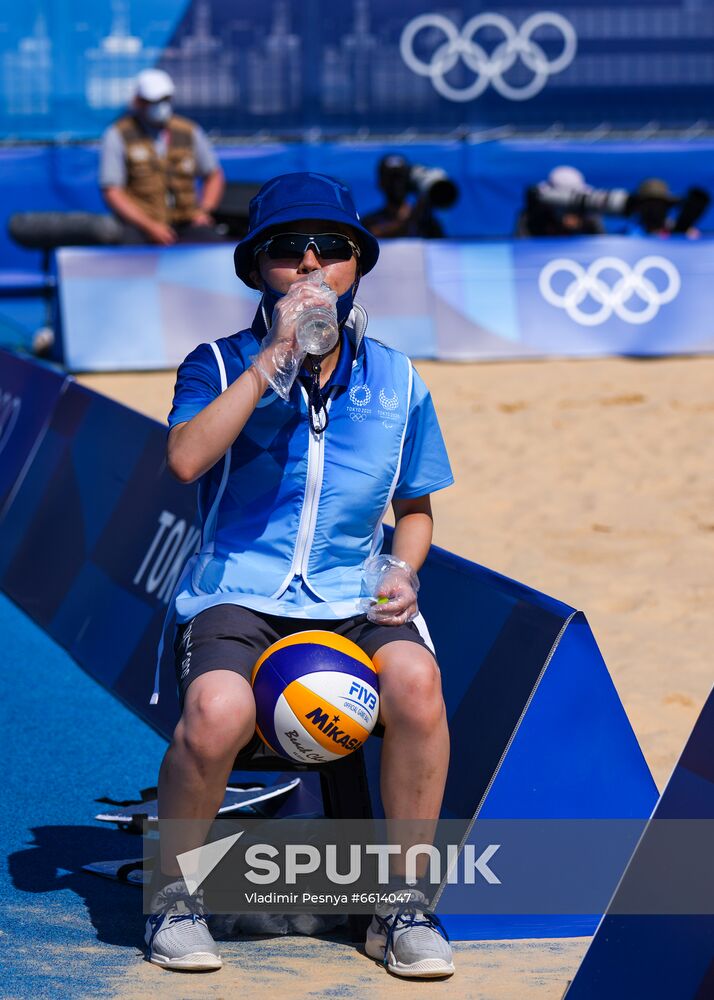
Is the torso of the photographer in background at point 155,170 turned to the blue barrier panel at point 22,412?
yes

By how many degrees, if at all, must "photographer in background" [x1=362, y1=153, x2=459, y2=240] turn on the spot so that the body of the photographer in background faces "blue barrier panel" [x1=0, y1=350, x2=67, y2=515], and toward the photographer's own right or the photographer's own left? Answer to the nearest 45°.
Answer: approximately 45° to the photographer's own right

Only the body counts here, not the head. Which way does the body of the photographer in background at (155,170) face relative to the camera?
toward the camera

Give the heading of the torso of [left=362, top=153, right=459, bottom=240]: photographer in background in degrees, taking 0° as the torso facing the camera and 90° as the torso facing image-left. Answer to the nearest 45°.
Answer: approximately 315°

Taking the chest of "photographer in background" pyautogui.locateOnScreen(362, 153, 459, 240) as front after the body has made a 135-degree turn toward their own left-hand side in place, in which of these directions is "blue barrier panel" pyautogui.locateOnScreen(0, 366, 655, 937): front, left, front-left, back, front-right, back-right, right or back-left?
back

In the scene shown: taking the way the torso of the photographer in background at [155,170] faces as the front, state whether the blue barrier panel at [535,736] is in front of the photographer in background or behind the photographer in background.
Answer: in front

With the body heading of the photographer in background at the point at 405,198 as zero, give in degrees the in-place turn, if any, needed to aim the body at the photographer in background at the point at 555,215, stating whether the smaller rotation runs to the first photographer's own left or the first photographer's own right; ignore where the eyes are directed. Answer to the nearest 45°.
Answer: approximately 45° to the first photographer's own left

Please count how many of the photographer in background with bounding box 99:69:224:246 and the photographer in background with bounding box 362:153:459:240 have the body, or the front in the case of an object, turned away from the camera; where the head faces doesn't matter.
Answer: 0

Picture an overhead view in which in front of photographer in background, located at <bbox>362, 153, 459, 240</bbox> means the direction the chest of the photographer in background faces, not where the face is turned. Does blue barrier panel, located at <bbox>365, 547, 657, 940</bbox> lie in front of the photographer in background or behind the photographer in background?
in front

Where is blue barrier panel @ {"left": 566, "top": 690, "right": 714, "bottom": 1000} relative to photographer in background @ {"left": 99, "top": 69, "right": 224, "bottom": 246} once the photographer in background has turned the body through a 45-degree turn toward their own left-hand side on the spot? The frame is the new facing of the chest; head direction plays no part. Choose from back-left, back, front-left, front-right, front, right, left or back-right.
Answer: front-right

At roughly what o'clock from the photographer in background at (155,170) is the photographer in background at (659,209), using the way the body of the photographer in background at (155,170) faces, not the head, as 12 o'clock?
the photographer in background at (659,209) is roughly at 9 o'clock from the photographer in background at (155,170).

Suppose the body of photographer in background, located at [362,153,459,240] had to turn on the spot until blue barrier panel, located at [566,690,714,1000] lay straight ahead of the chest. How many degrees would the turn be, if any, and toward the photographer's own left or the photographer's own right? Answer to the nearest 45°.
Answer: approximately 45° to the photographer's own right
